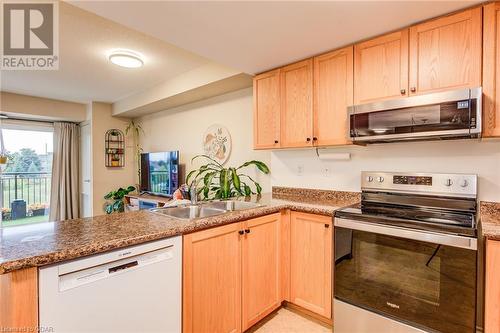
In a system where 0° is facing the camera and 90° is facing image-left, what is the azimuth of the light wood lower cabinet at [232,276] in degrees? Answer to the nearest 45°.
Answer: approximately 315°

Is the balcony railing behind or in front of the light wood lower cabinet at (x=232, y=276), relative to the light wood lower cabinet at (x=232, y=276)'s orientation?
behind

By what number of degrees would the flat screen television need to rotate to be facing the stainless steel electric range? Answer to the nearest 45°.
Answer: approximately 90° to its left

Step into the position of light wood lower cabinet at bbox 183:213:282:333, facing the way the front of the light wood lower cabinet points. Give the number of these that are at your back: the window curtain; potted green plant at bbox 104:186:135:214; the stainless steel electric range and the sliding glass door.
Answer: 3

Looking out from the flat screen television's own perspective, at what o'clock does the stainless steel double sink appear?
The stainless steel double sink is roughly at 10 o'clock from the flat screen television.

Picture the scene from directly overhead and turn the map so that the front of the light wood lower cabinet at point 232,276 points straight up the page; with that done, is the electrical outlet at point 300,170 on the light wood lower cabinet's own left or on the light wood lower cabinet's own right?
on the light wood lower cabinet's own left

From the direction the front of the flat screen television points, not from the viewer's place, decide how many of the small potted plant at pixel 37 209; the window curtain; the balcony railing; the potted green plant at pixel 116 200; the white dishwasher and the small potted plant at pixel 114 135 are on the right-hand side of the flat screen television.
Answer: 5

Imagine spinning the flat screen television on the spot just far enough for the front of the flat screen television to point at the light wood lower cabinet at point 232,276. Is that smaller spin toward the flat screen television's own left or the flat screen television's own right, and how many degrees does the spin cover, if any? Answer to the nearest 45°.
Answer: approximately 45° to the flat screen television's own left

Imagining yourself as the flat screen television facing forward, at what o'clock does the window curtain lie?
The window curtain is roughly at 3 o'clock from the flat screen television.

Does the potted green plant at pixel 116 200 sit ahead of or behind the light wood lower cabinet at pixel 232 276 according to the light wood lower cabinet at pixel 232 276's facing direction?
behind

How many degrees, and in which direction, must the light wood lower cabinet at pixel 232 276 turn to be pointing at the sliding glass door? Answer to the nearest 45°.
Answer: approximately 180°

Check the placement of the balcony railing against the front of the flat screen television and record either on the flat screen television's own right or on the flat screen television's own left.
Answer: on the flat screen television's own right
